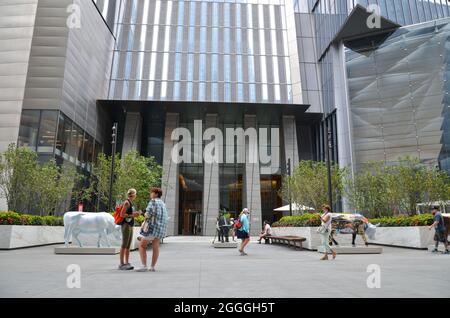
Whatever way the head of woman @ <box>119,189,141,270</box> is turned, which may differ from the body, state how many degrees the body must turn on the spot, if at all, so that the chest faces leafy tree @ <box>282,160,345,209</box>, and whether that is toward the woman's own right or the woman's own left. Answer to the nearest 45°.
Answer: approximately 45° to the woman's own left

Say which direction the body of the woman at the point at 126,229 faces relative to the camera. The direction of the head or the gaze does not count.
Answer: to the viewer's right

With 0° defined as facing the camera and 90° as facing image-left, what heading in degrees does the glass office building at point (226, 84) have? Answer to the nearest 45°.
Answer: approximately 0°

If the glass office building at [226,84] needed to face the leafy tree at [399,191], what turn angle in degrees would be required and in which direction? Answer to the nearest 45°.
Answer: approximately 45° to its left
